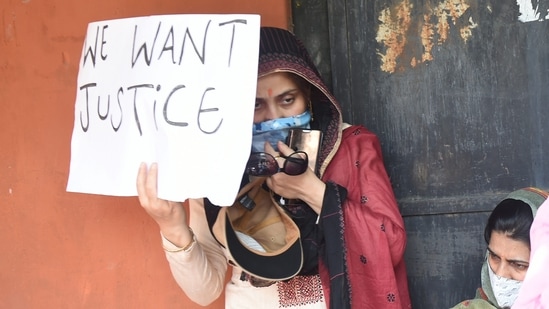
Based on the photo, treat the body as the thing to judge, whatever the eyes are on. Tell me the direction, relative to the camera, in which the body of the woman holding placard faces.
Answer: toward the camera

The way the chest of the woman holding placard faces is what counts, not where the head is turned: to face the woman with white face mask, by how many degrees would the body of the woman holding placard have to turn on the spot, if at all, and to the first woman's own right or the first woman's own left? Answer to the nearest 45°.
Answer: approximately 90° to the first woman's own left
